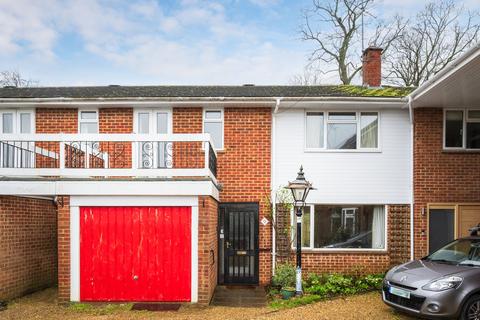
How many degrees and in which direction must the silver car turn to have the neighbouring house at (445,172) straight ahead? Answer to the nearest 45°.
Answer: approximately 135° to its right

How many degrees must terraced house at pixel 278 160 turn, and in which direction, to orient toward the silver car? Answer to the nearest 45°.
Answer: approximately 45° to its left

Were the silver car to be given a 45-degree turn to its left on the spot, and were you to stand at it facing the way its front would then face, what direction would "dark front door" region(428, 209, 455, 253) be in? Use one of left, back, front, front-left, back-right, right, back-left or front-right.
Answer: back

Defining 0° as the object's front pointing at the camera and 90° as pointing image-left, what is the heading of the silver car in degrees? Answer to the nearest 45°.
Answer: approximately 45°

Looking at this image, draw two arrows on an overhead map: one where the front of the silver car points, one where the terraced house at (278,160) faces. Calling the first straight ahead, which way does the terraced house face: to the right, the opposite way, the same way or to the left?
to the left

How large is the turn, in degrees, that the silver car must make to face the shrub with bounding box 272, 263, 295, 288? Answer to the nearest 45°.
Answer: approximately 90° to its right

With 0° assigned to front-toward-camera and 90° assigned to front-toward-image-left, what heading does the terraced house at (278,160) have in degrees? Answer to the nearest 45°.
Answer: approximately 0°
